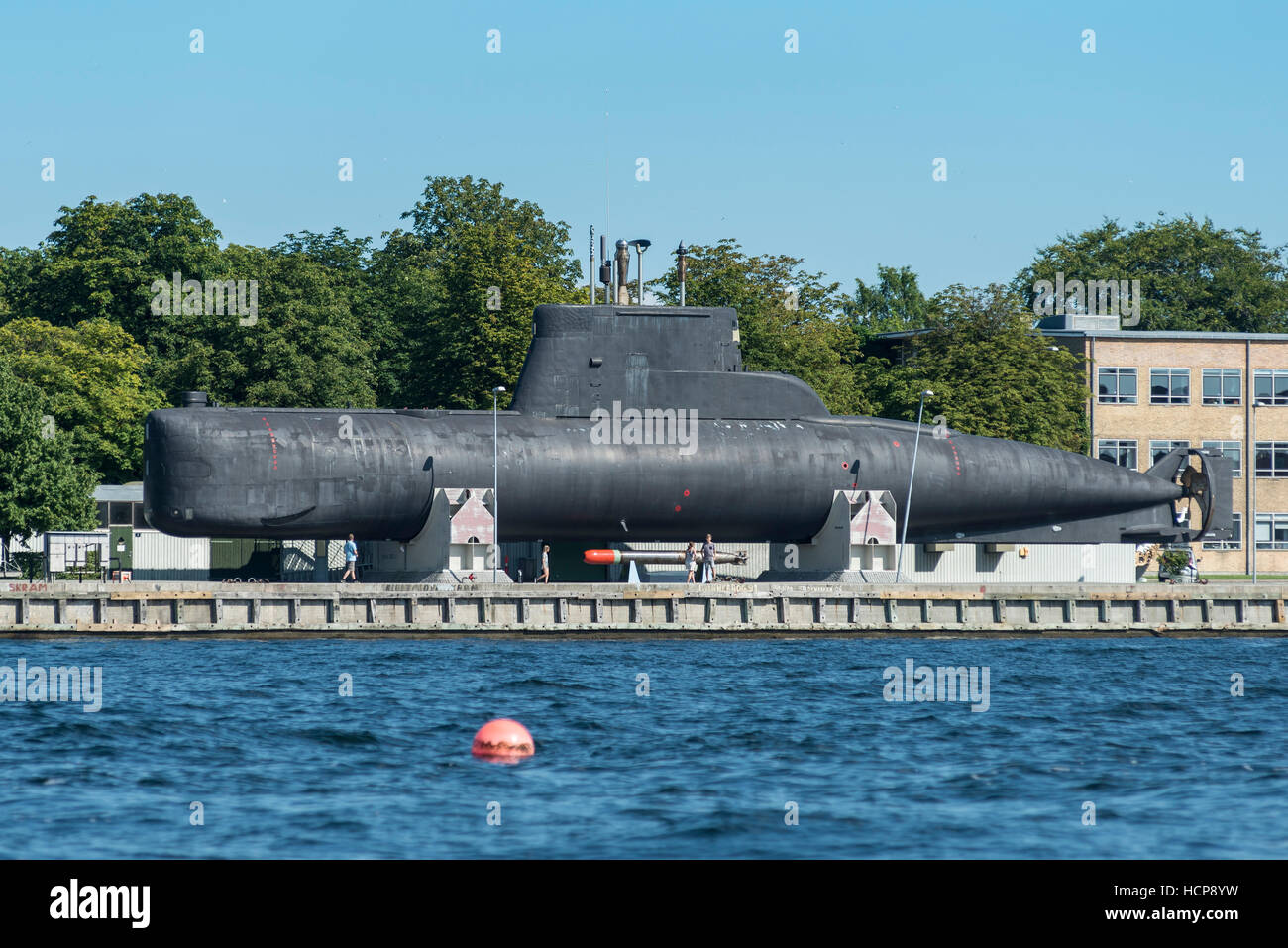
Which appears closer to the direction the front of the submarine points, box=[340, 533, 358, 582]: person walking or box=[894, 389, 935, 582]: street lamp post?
the person walking

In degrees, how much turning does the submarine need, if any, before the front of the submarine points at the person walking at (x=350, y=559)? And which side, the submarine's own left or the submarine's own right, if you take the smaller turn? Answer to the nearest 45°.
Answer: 0° — it already faces them

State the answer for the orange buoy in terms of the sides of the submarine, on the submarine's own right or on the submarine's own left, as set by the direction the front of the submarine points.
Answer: on the submarine's own left

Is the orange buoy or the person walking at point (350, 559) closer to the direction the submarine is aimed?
the person walking

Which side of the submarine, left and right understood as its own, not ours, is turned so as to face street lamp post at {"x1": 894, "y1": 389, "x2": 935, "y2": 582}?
back

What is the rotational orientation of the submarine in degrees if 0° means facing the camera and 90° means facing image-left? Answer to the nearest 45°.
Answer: approximately 90°
